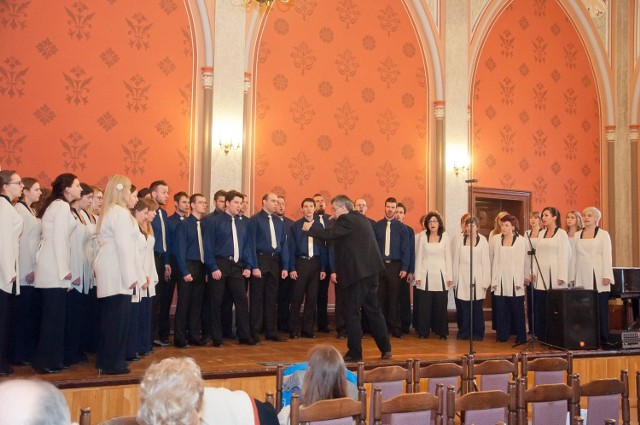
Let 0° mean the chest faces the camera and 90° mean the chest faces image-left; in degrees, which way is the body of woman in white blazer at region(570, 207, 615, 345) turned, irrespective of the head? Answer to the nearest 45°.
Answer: approximately 45°

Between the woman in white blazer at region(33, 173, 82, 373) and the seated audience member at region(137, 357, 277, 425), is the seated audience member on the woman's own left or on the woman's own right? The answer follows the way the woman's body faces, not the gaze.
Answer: on the woman's own right

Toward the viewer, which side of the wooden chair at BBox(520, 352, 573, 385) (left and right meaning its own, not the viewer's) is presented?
back

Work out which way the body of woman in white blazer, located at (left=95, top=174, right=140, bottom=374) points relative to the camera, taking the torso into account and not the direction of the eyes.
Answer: to the viewer's right

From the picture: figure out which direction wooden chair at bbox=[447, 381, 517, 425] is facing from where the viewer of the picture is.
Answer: facing away from the viewer

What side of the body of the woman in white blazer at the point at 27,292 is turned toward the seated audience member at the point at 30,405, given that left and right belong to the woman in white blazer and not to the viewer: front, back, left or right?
right

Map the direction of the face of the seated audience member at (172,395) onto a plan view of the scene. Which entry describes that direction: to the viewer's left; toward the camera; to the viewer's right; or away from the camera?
away from the camera

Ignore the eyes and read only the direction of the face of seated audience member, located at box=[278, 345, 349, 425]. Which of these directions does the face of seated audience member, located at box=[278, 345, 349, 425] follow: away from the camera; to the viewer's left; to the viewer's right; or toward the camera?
away from the camera

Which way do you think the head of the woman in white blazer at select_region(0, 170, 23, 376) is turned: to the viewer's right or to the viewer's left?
to the viewer's right

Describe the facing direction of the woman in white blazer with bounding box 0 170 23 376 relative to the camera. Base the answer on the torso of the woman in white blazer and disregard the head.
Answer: to the viewer's right

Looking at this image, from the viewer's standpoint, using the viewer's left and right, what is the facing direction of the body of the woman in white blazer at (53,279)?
facing to the right of the viewer

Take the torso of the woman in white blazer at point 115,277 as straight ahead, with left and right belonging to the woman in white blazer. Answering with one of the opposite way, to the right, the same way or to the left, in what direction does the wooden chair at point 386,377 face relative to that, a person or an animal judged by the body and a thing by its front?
to the left
